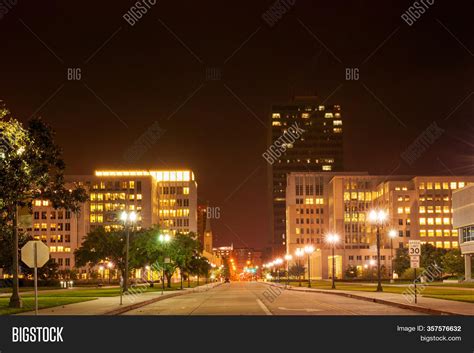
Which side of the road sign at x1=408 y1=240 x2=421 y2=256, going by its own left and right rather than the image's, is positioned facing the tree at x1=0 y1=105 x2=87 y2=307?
right

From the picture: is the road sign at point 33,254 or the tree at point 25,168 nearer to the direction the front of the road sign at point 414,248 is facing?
the road sign

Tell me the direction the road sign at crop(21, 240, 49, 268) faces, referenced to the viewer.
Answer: facing away from the viewer

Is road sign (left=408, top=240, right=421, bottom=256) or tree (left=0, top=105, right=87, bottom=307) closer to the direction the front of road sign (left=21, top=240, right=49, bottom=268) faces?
the tree

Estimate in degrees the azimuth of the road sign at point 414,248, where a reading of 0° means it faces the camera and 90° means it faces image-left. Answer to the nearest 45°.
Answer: approximately 0°

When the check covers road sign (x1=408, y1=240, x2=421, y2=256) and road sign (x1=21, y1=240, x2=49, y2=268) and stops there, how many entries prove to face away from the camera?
1

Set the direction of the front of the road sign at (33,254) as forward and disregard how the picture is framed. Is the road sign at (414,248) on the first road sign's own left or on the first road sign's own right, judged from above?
on the first road sign's own right
